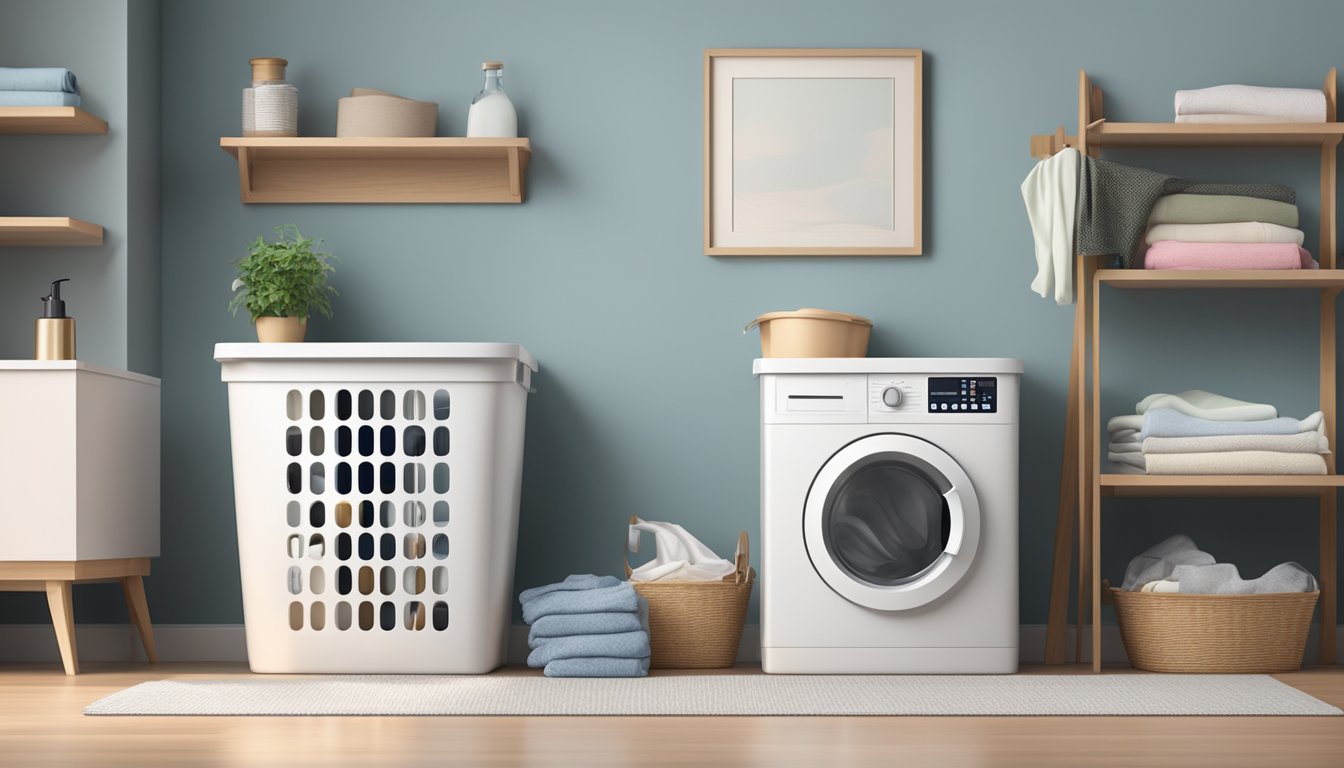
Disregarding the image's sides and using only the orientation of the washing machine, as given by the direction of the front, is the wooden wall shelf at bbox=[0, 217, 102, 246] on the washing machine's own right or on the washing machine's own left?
on the washing machine's own right

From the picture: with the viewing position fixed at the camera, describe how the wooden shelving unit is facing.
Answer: facing the viewer

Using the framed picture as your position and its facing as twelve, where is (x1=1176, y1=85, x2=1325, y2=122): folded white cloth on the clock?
The folded white cloth is roughly at 9 o'clock from the framed picture.

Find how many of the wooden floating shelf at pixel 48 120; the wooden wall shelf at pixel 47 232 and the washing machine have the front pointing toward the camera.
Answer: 3

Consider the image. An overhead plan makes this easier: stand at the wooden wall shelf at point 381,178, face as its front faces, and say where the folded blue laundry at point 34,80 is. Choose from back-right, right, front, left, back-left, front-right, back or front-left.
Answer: right

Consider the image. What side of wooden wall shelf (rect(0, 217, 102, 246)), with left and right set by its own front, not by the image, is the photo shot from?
front

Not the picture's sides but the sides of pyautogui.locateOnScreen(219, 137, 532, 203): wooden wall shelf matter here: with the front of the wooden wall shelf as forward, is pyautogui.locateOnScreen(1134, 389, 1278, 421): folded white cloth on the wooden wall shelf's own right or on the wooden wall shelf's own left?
on the wooden wall shelf's own left

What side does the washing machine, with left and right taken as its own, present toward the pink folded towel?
left
